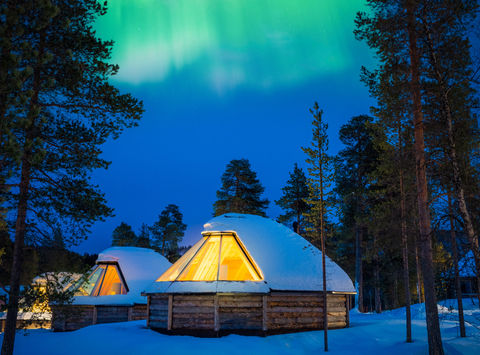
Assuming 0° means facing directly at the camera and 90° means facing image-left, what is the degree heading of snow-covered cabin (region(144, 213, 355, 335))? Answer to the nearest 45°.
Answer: approximately 45°

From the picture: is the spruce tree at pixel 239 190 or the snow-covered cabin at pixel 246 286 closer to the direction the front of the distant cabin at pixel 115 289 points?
the snow-covered cabin

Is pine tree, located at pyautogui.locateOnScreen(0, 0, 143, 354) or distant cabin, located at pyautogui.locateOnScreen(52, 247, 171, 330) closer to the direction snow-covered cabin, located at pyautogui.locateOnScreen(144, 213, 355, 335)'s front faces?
the pine tree

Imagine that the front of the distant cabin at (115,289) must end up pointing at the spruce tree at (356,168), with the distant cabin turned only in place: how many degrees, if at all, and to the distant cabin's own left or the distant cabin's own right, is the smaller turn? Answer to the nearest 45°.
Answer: approximately 135° to the distant cabin's own left

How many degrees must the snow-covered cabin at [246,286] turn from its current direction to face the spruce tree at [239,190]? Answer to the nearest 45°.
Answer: approximately 135° to its right

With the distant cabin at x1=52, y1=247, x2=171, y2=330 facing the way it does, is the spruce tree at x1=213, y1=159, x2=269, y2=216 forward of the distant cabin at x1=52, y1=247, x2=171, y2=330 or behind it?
behind

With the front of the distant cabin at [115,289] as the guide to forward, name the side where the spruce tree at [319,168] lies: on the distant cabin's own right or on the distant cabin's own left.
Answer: on the distant cabin's own left

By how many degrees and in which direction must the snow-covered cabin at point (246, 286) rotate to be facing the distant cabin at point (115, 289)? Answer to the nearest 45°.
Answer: approximately 90° to its right

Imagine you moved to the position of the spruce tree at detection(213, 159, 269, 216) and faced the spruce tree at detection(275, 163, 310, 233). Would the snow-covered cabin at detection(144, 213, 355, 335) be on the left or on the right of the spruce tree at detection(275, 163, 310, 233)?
right
